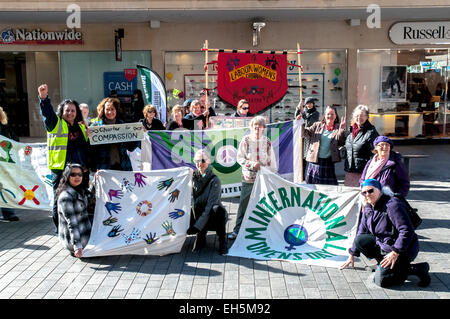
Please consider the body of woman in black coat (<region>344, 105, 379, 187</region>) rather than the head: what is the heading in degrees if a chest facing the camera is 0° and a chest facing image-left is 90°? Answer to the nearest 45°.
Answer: approximately 45°

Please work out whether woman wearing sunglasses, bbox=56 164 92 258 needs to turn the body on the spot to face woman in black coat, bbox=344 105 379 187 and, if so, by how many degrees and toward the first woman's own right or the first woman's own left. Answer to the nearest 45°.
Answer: approximately 45° to the first woman's own left

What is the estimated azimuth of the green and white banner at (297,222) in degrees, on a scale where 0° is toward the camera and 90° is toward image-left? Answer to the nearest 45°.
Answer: approximately 0°

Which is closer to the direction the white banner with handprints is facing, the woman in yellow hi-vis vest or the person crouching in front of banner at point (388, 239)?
the person crouching in front of banner

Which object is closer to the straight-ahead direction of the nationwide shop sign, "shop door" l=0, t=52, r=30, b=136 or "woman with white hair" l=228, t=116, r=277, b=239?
the woman with white hair

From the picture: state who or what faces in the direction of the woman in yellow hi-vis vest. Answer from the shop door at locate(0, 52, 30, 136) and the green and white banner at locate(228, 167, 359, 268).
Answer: the shop door

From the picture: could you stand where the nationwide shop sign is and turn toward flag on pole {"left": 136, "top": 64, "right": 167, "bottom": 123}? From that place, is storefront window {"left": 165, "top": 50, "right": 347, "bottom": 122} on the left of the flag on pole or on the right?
left

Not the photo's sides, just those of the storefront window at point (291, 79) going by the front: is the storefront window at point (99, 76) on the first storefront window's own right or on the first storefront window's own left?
on the first storefront window's own right

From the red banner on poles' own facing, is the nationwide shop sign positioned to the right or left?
on its right
